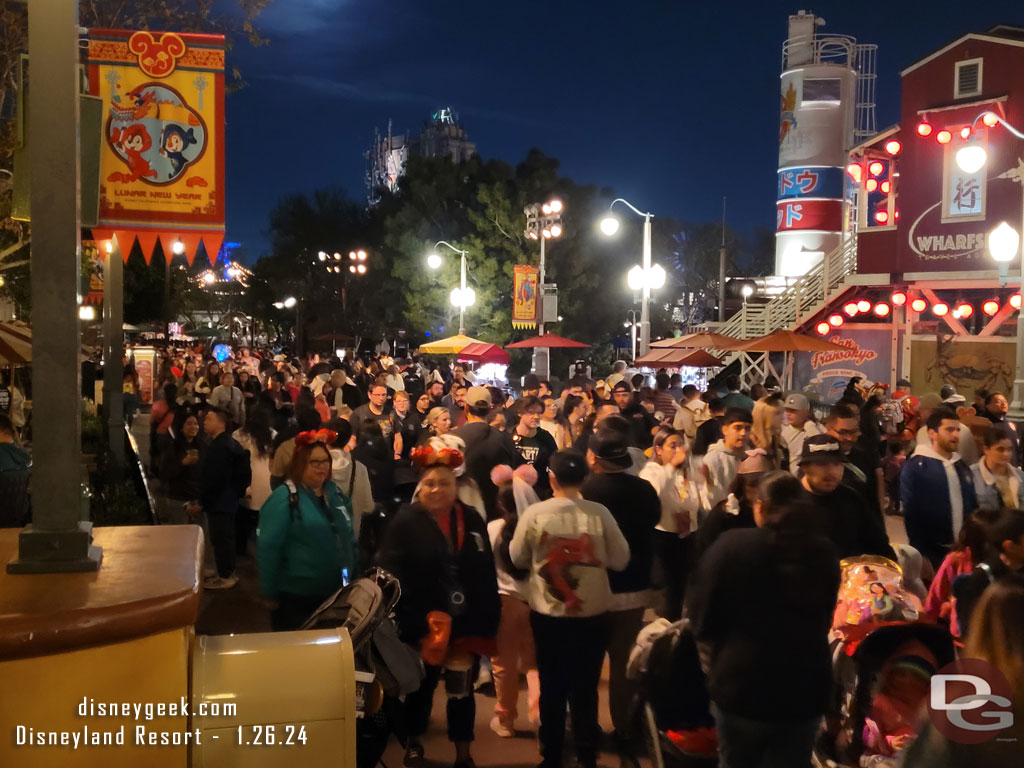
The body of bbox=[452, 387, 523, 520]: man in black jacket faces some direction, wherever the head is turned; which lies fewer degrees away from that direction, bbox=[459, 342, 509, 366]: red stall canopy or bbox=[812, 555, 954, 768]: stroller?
the red stall canopy

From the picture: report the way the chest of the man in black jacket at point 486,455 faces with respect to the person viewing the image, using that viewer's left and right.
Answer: facing away from the viewer

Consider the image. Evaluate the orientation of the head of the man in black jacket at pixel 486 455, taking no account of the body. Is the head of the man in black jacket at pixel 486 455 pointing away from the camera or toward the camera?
away from the camera

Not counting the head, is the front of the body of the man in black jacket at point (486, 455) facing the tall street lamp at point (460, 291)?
yes

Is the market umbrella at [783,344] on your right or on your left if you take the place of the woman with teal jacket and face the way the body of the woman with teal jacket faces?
on your left

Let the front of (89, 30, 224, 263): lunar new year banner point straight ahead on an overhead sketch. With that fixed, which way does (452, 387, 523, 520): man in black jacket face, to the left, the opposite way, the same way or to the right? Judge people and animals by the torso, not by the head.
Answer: the opposite way

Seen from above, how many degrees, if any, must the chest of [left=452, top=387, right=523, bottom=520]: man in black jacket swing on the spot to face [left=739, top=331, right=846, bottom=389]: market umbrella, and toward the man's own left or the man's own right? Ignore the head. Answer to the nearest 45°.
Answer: approximately 45° to the man's own right

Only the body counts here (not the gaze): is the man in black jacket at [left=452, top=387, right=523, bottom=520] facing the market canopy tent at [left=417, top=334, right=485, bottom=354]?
yes

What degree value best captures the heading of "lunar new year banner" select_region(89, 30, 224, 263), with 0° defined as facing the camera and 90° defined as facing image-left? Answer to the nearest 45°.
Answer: approximately 0°
